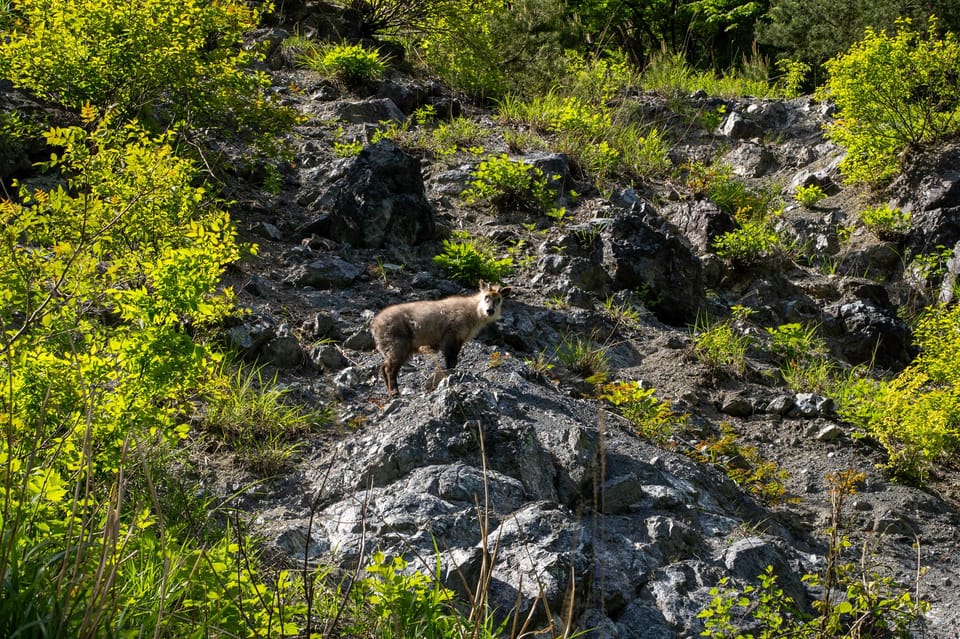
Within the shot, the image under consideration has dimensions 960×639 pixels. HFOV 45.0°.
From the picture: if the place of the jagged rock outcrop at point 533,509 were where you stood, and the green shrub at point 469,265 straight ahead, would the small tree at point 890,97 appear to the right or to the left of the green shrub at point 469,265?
right

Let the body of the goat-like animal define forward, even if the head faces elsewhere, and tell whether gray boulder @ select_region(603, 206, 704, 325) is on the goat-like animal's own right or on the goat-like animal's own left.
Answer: on the goat-like animal's own left

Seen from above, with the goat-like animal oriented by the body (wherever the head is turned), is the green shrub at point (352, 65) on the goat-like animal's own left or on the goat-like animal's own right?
on the goat-like animal's own left

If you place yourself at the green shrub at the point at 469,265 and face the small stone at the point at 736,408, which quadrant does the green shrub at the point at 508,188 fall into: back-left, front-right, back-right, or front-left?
back-left

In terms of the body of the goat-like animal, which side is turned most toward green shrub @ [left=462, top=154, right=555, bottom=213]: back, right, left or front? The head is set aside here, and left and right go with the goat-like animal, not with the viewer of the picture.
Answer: left

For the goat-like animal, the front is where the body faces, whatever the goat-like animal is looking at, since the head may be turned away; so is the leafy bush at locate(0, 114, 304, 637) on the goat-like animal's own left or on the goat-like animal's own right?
on the goat-like animal's own right

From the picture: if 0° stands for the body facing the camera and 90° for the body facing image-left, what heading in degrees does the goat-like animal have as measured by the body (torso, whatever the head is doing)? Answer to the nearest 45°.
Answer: approximately 270°
